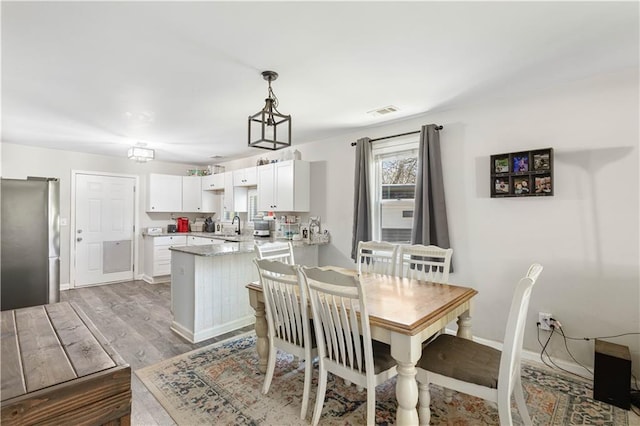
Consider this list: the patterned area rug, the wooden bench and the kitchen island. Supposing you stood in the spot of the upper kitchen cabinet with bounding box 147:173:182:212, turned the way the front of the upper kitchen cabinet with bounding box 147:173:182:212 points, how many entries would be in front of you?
3

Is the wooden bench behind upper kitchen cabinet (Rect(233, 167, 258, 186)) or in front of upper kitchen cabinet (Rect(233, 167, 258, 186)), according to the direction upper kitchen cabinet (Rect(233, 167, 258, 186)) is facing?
in front

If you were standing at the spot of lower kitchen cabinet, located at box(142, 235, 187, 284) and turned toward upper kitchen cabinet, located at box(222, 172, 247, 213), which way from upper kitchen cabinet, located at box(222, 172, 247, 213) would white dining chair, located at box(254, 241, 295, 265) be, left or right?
right

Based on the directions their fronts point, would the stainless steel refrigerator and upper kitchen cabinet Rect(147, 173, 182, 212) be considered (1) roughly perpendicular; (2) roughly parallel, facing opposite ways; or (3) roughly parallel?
roughly perpendicular

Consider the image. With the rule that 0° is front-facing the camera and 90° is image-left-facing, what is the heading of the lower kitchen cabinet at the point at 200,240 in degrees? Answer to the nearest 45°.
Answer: approximately 315°

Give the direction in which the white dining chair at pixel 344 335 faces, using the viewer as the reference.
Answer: facing away from the viewer and to the right of the viewer

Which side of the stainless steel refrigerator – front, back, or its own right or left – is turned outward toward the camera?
right

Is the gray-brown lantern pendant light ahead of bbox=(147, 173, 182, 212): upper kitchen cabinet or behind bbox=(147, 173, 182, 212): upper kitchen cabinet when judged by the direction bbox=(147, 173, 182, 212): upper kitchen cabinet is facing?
ahead

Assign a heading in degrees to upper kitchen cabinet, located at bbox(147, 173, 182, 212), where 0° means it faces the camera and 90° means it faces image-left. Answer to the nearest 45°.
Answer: approximately 0°

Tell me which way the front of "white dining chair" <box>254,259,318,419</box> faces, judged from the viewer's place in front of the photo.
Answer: facing away from the viewer and to the right of the viewer

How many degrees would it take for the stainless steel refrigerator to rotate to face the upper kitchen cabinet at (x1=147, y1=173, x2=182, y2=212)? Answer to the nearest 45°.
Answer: approximately 45° to its left

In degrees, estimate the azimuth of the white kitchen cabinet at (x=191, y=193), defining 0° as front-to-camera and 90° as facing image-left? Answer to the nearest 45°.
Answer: approximately 0°

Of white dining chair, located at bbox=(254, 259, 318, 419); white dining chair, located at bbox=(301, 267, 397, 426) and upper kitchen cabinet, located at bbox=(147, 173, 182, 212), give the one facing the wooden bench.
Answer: the upper kitchen cabinet
